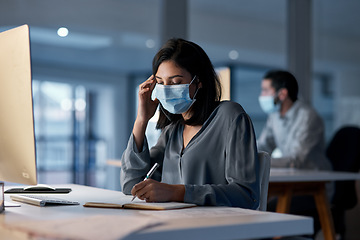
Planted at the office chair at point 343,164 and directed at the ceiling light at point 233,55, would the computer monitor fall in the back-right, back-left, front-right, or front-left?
back-left

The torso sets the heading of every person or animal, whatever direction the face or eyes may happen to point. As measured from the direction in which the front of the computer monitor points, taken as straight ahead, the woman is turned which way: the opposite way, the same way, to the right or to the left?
the opposite way

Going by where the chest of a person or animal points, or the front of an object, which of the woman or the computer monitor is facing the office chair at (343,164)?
the computer monitor

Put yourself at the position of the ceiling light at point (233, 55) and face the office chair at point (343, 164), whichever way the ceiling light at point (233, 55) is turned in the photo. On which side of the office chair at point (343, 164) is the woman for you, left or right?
right

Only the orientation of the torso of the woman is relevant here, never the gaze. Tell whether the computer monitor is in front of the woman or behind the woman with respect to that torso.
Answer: in front

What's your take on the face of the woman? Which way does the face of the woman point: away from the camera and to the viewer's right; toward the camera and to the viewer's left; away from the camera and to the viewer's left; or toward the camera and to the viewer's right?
toward the camera and to the viewer's left

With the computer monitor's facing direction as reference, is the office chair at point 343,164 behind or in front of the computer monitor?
in front

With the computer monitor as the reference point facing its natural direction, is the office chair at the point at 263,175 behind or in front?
in front

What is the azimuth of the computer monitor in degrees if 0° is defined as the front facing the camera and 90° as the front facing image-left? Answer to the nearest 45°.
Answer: approximately 225°

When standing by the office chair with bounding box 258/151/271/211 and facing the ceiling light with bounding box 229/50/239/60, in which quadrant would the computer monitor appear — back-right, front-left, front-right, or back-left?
back-left

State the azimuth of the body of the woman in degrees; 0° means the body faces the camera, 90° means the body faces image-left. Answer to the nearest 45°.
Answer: approximately 45°
